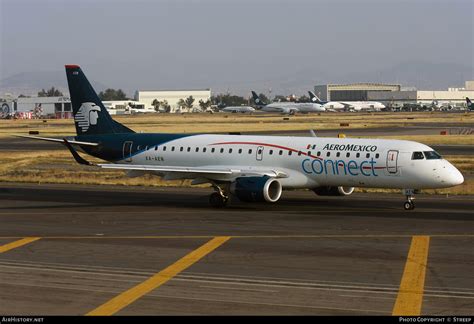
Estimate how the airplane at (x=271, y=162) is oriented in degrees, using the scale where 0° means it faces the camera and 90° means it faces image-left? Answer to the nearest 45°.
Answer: approximately 315°
